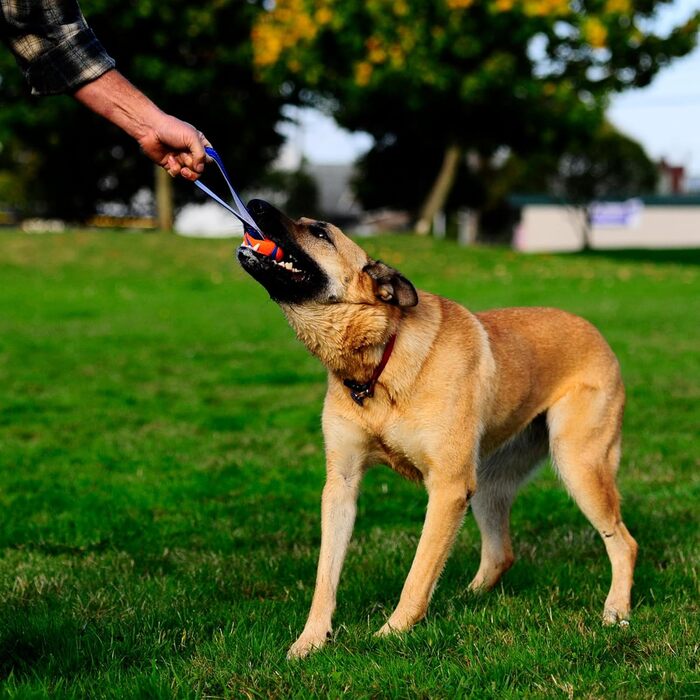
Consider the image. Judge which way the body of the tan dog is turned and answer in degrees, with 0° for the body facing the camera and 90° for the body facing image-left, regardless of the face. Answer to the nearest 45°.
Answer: approximately 45°

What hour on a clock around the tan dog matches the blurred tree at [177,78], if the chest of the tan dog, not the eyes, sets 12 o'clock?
The blurred tree is roughly at 4 o'clock from the tan dog.

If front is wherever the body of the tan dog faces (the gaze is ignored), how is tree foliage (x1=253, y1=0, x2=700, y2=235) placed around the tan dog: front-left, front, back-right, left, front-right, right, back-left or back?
back-right
